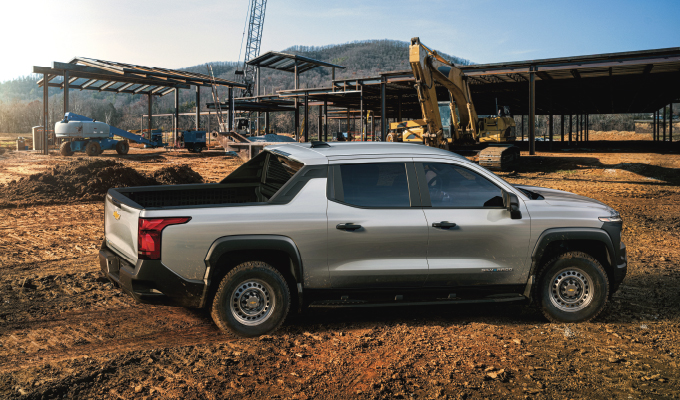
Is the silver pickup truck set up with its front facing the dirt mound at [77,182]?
no

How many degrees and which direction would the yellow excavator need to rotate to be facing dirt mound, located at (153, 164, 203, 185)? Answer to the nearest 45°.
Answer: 0° — it already faces it

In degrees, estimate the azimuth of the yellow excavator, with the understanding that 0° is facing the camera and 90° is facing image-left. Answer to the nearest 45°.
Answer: approximately 45°

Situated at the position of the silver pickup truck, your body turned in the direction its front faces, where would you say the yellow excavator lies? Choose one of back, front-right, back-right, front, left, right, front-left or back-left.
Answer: left

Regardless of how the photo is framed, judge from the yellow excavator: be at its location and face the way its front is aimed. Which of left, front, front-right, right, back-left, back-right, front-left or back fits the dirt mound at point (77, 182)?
front

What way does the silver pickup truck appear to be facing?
to the viewer's right

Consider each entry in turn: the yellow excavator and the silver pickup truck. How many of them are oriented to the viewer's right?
1

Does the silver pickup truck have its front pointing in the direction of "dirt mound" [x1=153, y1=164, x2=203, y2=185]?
no
